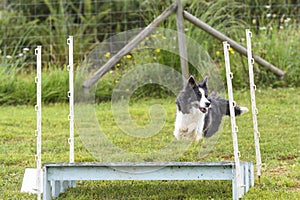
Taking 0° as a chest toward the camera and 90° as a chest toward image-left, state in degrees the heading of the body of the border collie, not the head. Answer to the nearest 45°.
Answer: approximately 45°
